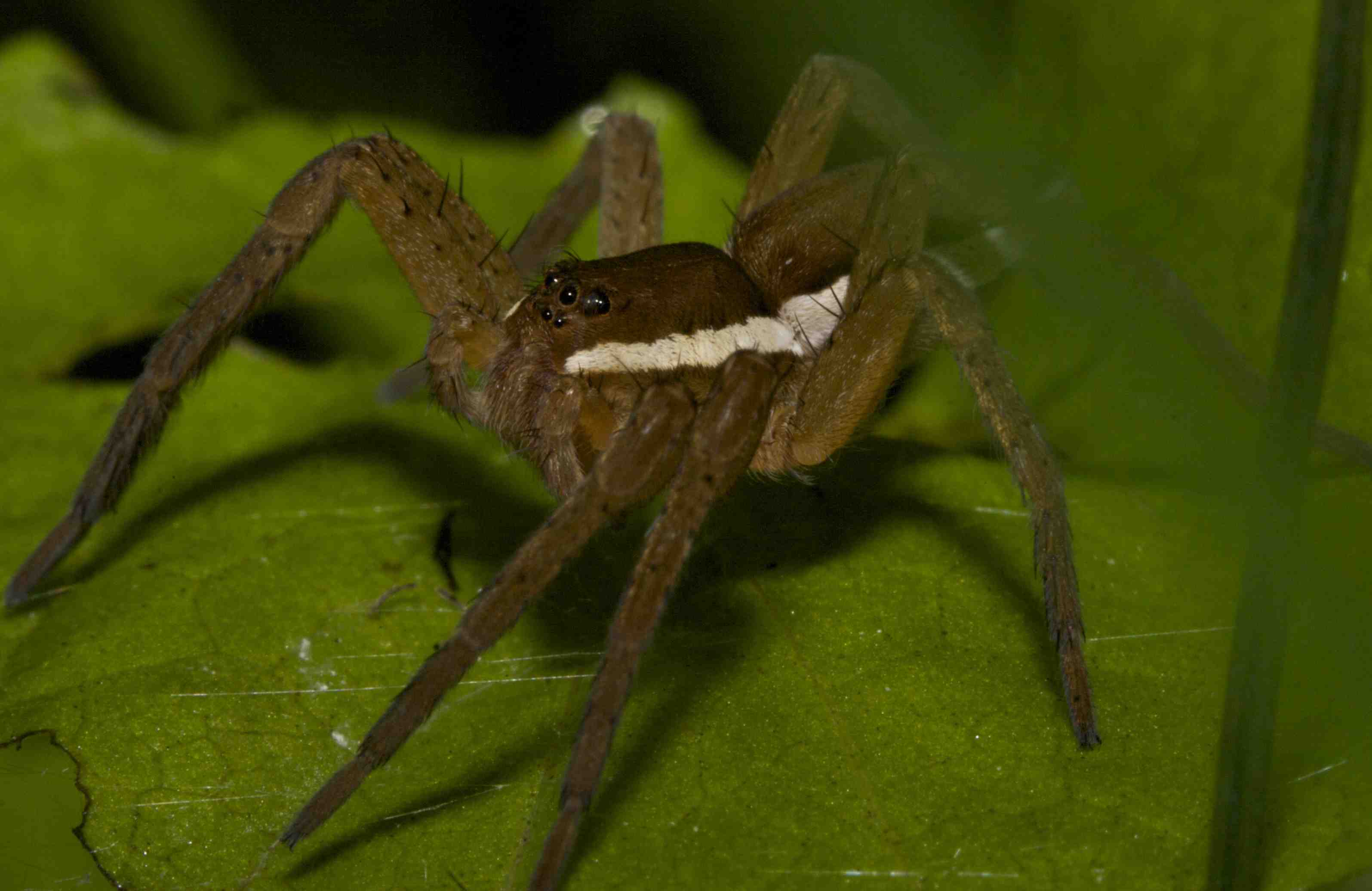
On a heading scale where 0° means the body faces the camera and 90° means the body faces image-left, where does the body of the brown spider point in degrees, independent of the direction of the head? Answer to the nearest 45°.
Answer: approximately 45°
